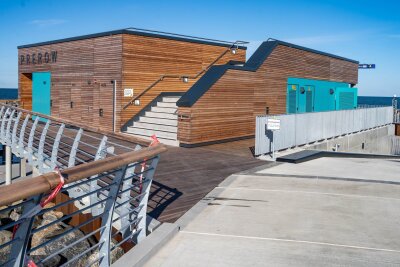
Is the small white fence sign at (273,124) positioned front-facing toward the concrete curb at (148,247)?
yes

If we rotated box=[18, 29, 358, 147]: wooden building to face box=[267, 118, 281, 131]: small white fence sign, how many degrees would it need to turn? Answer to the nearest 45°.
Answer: approximately 90° to its left

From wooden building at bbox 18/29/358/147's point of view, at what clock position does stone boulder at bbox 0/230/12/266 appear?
The stone boulder is roughly at 11 o'clock from the wooden building.

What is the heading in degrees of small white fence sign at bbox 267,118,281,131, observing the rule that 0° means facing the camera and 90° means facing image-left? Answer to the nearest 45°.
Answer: approximately 0°

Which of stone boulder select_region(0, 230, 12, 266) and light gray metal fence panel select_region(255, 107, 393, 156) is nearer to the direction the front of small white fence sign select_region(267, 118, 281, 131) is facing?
the stone boulder

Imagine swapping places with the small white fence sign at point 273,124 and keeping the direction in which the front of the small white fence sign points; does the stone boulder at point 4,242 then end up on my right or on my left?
on my right

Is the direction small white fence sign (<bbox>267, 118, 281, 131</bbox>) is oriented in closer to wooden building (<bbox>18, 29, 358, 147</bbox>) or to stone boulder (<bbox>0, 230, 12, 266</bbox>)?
the stone boulder

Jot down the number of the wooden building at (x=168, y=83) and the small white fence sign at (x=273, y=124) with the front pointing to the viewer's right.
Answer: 0

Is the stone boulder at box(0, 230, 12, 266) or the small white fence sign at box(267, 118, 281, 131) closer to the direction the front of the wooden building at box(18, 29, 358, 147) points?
the stone boulder

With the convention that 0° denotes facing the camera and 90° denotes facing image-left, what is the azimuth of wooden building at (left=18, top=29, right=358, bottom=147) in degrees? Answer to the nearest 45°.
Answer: approximately 45°

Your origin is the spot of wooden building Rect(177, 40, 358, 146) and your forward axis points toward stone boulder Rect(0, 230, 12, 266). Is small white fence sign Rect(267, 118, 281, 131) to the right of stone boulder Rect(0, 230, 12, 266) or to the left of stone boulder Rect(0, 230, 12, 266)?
left
